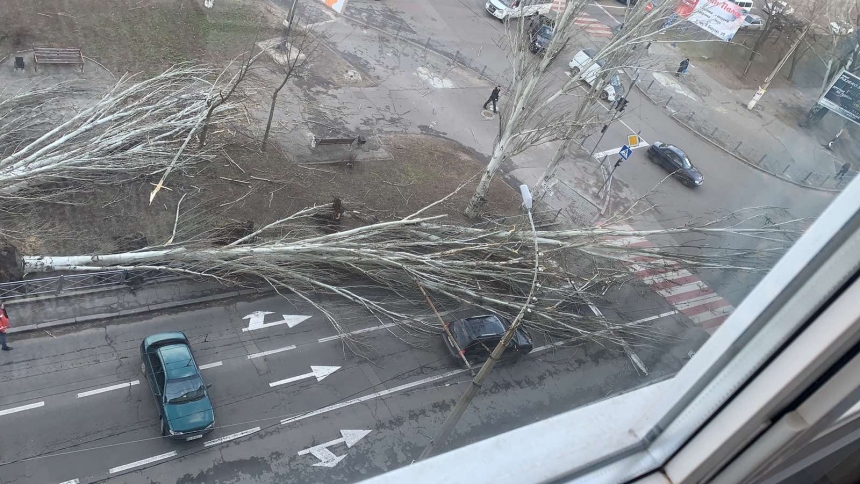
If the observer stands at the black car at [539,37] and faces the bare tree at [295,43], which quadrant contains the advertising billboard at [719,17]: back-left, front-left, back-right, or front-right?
back-right

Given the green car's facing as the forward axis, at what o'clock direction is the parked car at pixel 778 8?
The parked car is roughly at 8 o'clock from the green car.

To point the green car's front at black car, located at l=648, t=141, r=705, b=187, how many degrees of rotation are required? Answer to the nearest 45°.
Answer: approximately 135° to its left

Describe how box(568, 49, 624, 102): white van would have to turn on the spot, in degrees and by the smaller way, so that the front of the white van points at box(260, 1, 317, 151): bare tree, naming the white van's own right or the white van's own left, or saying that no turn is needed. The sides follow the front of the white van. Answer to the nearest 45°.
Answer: approximately 135° to the white van's own right

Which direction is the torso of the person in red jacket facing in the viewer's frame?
to the viewer's right

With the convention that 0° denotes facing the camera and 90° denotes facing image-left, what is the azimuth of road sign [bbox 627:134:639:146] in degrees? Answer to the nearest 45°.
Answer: approximately 0°
